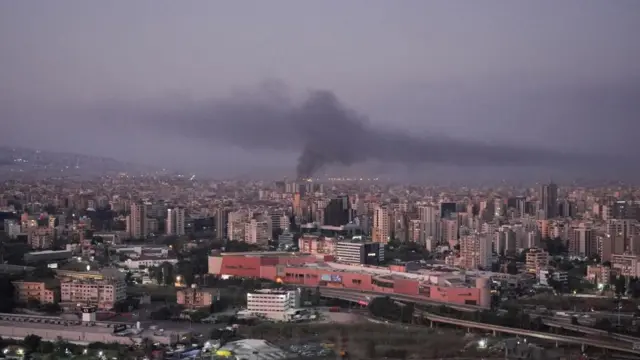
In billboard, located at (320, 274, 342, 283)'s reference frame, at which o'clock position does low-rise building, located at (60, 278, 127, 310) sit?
The low-rise building is roughly at 2 o'clock from the billboard.

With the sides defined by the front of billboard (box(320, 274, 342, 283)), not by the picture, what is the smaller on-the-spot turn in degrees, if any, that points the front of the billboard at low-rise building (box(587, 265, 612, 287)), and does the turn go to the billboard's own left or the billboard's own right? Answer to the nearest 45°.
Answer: approximately 90° to the billboard's own left

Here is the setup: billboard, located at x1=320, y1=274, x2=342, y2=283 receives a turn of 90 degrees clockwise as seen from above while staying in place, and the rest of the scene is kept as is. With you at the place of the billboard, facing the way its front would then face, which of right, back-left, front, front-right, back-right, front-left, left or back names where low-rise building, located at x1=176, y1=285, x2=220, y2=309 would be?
front-left

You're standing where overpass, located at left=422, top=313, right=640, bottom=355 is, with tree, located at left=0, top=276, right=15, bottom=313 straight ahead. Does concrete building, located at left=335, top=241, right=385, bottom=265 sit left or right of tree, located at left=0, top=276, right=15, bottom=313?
right

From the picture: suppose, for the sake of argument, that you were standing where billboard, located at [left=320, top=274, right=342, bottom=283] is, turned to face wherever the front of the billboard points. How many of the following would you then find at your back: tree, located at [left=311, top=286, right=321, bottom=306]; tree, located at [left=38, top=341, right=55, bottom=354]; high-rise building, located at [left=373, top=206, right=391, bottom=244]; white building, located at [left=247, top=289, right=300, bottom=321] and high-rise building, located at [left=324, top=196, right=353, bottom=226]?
2

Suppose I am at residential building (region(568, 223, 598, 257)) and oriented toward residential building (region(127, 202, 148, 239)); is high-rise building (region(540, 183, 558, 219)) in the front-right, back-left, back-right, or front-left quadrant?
front-right

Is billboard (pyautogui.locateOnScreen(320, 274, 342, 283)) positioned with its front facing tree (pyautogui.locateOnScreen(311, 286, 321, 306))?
yes

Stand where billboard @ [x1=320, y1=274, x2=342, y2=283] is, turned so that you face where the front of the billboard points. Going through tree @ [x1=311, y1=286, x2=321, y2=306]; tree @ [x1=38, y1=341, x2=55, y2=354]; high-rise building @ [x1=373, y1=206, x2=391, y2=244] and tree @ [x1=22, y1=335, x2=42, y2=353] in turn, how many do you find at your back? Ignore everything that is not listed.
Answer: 1

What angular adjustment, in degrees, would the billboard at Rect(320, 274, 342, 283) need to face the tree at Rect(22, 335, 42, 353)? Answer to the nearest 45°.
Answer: approximately 45° to its right

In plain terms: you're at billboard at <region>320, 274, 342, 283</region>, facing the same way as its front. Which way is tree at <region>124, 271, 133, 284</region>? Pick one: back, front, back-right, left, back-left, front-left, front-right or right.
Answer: right

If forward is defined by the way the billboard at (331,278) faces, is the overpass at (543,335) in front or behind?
in front

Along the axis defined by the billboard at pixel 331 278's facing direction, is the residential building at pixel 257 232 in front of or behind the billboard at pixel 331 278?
behind

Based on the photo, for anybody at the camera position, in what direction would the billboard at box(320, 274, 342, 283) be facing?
facing the viewer

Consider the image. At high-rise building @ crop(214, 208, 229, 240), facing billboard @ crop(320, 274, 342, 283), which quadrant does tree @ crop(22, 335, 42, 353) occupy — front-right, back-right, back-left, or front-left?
front-right

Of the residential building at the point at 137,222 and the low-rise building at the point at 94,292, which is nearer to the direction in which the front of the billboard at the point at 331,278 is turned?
the low-rise building
